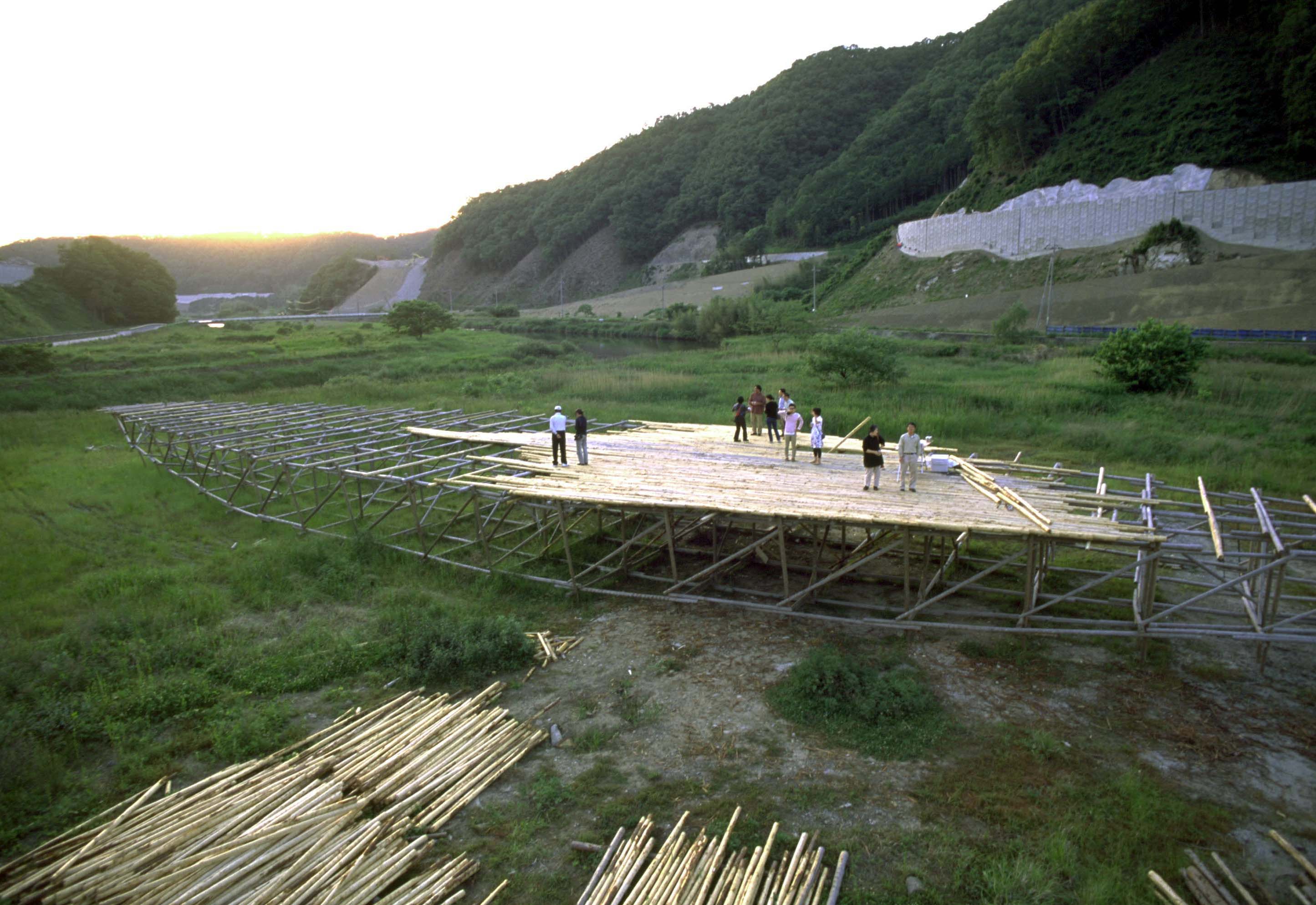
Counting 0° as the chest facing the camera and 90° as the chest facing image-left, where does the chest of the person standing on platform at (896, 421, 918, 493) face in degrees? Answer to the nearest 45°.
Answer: approximately 0°

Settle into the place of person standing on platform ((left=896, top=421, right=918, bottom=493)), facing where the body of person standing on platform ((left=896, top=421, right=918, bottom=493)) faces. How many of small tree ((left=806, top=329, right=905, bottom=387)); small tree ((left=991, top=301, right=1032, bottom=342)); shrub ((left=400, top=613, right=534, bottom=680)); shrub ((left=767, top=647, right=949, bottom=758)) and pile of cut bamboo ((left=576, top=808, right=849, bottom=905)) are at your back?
2

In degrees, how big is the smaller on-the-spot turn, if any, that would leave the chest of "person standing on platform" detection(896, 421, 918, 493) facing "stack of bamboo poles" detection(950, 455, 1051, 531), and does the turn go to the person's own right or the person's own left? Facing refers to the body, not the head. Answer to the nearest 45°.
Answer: approximately 90° to the person's own left

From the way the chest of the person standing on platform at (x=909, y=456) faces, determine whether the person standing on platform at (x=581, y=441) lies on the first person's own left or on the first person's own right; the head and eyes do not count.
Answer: on the first person's own right

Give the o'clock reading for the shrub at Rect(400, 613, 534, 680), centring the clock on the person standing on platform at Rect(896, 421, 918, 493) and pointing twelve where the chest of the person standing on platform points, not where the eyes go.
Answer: The shrub is roughly at 2 o'clock from the person standing on platform.

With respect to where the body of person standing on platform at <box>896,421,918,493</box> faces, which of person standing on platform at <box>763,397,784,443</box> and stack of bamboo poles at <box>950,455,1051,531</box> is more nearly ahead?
the stack of bamboo poles

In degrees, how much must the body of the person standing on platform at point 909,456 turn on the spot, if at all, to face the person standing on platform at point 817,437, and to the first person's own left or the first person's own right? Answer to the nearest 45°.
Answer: approximately 135° to the first person's own right

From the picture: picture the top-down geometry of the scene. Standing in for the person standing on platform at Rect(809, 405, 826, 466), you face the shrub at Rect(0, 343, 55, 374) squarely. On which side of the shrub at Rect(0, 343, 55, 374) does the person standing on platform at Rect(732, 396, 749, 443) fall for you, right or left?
right

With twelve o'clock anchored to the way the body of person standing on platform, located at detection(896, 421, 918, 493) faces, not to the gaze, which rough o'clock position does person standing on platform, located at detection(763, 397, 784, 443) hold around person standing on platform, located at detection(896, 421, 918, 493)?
person standing on platform, located at detection(763, 397, 784, 443) is roughly at 5 o'clock from person standing on platform, located at detection(896, 421, 918, 493).

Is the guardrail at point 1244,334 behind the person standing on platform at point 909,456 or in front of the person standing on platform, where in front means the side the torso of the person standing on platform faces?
behind
